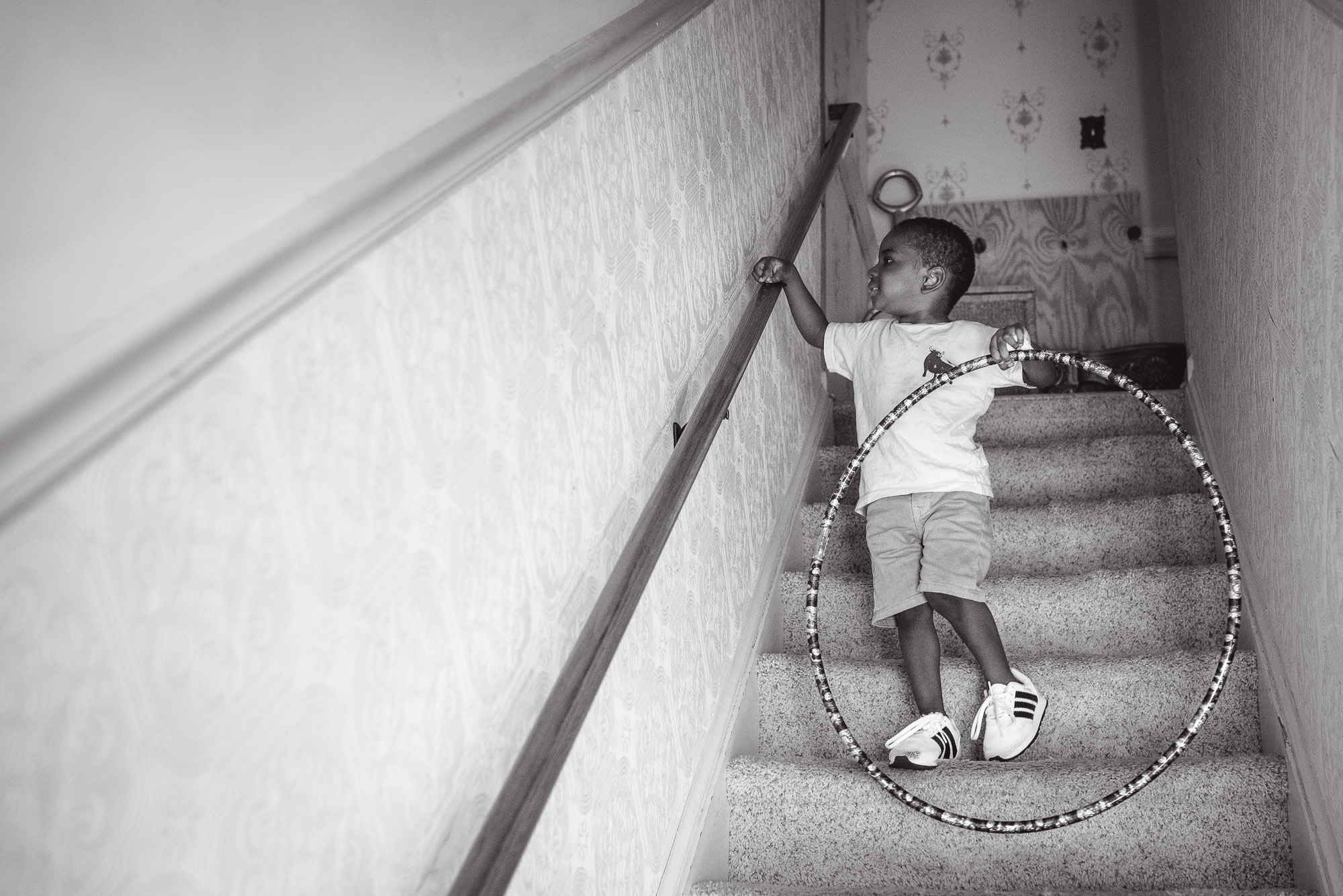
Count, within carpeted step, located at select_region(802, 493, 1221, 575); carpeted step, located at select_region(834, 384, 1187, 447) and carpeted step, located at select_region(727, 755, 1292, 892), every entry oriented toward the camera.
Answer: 3

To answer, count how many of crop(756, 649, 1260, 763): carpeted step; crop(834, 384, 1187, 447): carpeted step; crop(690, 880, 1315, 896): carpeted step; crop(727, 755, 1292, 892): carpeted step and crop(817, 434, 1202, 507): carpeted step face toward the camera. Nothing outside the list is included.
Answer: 5

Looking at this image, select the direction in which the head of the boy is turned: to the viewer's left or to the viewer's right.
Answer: to the viewer's left

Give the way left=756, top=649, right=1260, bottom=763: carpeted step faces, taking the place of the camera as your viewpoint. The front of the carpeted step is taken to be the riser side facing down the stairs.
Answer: facing the viewer

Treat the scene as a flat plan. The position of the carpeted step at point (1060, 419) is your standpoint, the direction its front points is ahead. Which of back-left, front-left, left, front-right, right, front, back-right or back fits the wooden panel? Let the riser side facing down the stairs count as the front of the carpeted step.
back

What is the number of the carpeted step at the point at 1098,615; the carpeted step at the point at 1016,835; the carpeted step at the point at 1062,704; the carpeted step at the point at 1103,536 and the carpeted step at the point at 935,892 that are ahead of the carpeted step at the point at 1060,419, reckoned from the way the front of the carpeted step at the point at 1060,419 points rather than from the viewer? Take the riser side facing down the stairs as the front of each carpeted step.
5

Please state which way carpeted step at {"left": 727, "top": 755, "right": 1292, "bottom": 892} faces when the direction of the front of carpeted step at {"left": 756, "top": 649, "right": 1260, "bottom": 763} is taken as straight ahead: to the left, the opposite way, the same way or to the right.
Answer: the same way

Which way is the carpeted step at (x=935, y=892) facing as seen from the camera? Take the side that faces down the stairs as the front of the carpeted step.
toward the camera

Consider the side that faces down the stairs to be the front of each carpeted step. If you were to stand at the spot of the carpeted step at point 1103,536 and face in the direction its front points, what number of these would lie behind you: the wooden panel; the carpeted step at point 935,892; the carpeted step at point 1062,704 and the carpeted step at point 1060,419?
2

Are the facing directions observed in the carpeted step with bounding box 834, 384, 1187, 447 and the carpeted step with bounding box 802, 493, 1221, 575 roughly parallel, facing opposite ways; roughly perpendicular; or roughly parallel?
roughly parallel

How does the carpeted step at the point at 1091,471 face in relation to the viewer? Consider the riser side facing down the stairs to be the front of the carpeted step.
toward the camera

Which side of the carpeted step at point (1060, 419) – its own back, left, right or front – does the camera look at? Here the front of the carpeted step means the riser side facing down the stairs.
front

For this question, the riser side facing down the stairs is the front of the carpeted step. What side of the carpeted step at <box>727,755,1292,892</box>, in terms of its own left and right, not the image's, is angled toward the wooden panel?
back

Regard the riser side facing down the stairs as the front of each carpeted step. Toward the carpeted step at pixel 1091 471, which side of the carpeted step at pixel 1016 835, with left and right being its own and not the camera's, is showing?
back

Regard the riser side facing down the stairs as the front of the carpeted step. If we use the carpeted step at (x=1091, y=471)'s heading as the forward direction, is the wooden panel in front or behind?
behind

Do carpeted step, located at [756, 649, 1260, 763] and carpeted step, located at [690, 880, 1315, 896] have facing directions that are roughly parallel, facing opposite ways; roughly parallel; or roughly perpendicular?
roughly parallel

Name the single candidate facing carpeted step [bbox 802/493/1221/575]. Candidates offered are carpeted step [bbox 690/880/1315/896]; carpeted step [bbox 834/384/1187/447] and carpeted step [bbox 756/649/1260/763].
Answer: carpeted step [bbox 834/384/1187/447]
